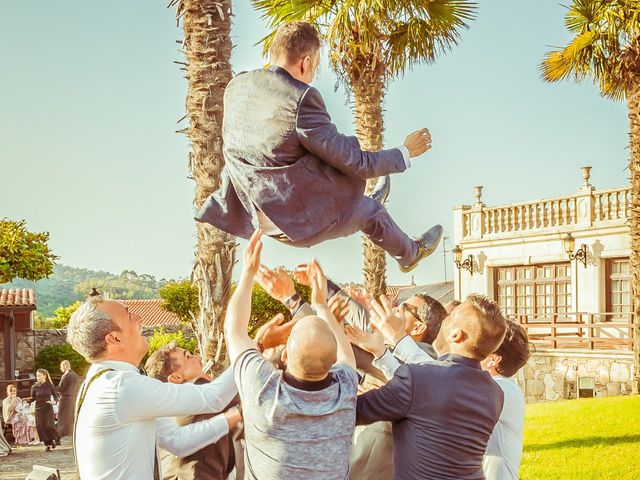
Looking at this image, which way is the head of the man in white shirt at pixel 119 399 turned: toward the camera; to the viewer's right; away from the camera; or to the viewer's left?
to the viewer's right

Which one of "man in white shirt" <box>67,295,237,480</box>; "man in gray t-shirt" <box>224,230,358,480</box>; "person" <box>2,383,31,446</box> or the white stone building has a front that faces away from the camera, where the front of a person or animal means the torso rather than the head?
the man in gray t-shirt

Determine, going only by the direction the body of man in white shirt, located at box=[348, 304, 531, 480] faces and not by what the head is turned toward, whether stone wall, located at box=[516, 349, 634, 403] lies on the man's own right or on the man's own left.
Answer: on the man's own right

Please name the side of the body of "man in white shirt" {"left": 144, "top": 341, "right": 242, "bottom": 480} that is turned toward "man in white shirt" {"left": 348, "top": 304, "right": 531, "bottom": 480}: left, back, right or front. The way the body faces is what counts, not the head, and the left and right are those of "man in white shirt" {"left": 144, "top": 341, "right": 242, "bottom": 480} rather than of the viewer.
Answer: front

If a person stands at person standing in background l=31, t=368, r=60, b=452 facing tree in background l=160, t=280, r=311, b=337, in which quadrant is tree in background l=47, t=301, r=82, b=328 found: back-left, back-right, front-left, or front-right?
front-left

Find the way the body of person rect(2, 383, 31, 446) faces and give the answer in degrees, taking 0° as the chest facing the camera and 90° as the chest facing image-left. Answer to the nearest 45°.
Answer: approximately 315°

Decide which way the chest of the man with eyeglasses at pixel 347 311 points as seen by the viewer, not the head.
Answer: to the viewer's left

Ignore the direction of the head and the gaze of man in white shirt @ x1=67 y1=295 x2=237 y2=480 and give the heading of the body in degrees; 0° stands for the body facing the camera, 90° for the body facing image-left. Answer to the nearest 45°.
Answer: approximately 270°

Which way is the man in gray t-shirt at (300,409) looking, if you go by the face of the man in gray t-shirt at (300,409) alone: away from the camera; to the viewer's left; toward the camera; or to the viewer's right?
away from the camera

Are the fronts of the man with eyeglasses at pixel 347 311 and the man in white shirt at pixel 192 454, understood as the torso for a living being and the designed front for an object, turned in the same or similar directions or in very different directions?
very different directions

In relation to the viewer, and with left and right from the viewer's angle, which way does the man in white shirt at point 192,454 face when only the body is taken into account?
facing to the right of the viewer

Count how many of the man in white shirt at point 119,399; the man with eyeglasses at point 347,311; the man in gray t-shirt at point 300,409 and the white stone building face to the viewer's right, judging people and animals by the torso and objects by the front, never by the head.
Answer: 1

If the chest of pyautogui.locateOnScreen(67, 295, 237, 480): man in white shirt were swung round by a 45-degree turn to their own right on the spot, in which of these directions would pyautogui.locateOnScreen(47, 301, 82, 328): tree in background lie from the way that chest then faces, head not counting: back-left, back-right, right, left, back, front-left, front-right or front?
back-left

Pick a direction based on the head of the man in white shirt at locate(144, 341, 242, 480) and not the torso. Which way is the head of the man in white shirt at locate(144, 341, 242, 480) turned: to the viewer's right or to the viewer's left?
to the viewer's right
